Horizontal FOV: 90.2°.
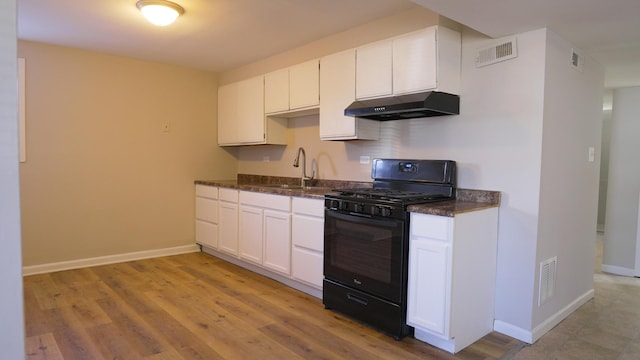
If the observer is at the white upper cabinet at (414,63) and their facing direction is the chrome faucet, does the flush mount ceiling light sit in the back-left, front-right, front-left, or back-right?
front-left

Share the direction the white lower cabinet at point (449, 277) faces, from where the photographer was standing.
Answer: facing the viewer and to the left of the viewer

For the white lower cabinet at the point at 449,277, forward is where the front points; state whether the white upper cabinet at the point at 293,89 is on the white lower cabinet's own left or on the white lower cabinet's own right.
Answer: on the white lower cabinet's own right

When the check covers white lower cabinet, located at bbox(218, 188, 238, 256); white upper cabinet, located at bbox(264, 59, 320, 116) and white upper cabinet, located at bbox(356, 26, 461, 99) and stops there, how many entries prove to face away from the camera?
0

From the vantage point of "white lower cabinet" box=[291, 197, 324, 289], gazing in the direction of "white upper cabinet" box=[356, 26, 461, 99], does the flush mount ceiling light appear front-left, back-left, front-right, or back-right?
back-right

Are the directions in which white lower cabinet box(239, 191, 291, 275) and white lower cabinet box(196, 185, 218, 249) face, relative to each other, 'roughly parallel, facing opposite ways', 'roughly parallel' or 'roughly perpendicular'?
roughly parallel

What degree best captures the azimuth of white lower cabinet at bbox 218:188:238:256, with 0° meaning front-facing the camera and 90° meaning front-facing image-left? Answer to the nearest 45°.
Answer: approximately 45°

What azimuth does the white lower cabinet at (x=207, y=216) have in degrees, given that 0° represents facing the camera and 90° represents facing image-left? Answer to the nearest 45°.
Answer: approximately 45°

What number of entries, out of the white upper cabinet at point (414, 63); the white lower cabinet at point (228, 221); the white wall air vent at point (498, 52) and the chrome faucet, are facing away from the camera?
0
